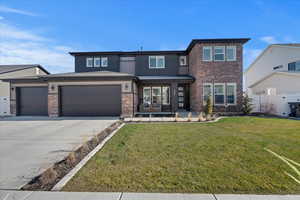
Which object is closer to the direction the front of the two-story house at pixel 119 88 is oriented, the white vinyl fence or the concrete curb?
the concrete curb

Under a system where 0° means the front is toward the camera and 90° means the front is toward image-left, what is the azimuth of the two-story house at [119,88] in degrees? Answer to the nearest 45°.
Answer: approximately 0°

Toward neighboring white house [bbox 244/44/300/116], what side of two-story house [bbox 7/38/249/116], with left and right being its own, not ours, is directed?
left

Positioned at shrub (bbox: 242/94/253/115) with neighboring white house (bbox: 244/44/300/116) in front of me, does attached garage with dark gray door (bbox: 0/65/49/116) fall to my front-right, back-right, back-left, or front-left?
back-left

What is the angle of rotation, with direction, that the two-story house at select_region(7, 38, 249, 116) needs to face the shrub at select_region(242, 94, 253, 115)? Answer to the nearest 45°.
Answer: approximately 90° to its left

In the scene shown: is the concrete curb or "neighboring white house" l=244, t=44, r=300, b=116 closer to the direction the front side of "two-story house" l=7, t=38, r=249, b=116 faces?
the concrete curb

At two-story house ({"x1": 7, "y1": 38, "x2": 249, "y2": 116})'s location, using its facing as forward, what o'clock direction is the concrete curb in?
The concrete curb is roughly at 12 o'clock from the two-story house.

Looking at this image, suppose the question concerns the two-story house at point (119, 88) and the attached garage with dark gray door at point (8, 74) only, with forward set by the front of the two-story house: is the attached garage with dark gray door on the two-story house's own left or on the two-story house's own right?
on the two-story house's own right

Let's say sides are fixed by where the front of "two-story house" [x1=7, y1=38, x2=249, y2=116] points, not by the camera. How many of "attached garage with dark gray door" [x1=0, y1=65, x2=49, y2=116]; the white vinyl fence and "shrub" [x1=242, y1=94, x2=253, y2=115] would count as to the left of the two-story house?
2

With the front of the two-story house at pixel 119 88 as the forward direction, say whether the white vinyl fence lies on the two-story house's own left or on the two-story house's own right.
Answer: on the two-story house's own left
